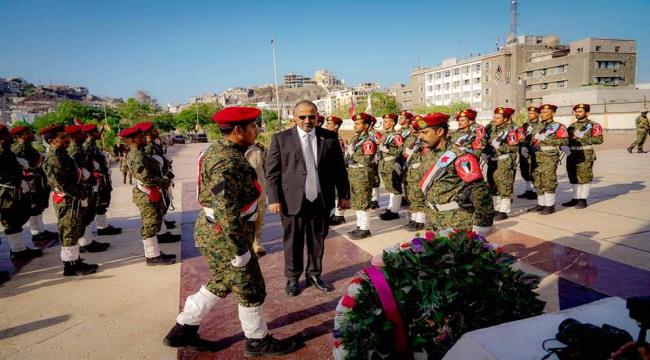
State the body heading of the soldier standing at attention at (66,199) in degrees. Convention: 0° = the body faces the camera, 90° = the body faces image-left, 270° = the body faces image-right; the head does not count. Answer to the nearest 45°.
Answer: approximately 270°

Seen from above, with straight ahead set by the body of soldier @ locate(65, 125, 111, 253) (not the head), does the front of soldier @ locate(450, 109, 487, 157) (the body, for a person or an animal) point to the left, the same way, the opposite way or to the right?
the opposite way

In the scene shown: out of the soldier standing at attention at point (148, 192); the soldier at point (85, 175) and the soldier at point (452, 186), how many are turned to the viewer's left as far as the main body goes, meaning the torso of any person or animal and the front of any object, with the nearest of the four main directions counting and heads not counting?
1

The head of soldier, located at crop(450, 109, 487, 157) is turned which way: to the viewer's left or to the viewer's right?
to the viewer's left

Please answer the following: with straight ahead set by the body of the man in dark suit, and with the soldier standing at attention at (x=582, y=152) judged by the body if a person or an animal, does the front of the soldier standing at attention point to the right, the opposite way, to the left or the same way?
to the right

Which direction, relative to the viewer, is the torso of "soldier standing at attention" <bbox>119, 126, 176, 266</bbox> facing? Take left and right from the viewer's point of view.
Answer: facing to the right of the viewer

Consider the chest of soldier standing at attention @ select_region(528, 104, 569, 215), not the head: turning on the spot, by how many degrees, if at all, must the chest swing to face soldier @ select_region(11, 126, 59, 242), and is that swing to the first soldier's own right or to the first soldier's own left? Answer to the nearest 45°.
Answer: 0° — they already face them

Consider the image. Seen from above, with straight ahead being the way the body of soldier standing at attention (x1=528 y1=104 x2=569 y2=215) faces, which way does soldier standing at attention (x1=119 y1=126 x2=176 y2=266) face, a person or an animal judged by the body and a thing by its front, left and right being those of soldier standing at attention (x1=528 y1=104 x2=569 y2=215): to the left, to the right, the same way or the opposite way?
the opposite way

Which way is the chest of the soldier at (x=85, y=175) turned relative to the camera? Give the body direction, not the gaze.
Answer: to the viewer's right

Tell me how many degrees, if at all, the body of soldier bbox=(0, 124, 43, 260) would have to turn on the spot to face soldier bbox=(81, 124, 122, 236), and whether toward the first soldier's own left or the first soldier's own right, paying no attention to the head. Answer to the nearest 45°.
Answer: approximately 45° to the first soldier's own left

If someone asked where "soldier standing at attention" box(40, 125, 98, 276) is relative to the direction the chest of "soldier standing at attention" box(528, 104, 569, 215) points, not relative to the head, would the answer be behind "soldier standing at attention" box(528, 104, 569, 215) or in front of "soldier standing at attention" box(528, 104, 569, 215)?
in front

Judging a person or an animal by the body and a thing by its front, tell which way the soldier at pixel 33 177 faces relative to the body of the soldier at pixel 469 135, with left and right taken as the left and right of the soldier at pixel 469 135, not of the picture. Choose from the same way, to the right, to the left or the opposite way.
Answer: the opposite way

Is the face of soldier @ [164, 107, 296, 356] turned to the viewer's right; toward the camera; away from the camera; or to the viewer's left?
to the viewer's right
